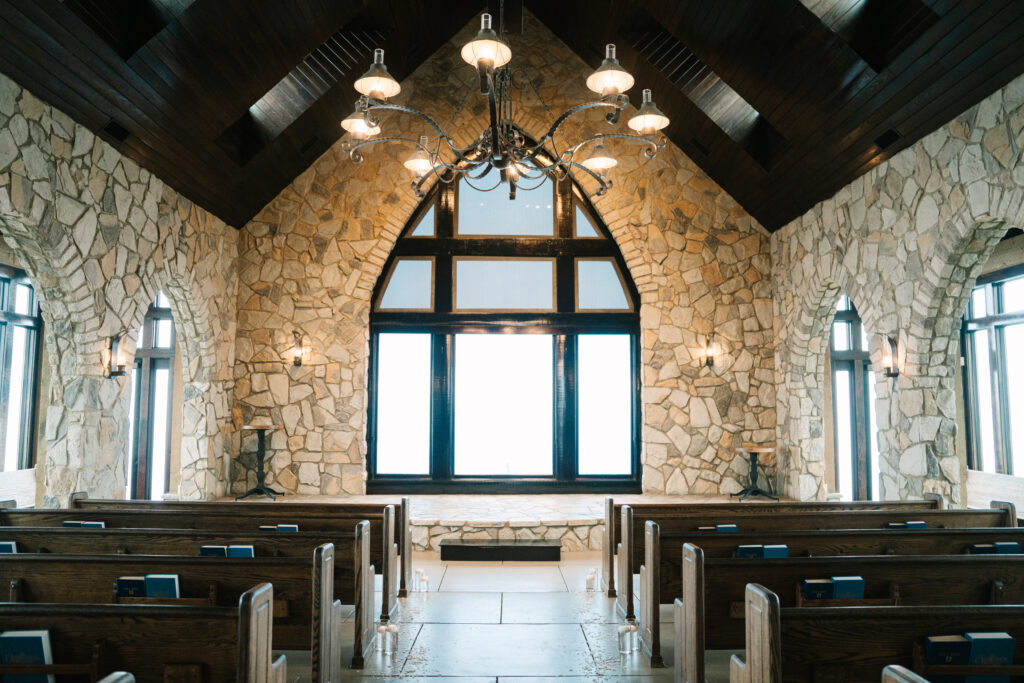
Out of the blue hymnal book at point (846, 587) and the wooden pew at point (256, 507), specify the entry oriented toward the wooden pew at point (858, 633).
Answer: the blue hymnal book

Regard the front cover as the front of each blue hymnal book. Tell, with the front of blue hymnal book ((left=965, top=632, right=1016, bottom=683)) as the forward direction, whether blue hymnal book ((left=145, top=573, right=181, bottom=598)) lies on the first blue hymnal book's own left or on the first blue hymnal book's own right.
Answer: on the first blue hymnal book's own right

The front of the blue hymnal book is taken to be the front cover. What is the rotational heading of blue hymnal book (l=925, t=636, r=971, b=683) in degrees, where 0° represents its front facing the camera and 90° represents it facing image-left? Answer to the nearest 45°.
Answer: approximately 0°

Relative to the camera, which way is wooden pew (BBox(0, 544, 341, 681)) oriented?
away from the camera

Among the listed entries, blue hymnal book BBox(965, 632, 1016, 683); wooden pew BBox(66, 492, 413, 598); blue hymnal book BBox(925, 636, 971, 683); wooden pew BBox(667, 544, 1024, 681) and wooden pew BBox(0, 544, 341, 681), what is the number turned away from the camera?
3

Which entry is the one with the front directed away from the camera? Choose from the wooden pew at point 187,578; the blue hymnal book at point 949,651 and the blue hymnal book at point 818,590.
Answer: the wooden pew

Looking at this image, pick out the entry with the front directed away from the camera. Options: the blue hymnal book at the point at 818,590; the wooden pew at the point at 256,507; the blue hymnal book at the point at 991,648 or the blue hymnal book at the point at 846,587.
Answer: the wooden pew

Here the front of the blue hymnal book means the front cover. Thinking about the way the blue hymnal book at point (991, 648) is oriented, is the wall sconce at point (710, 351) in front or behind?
behind

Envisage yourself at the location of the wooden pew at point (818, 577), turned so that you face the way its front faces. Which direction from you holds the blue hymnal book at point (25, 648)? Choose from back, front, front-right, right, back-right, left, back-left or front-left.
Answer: back-left

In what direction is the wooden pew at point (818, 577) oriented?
away from the camera
